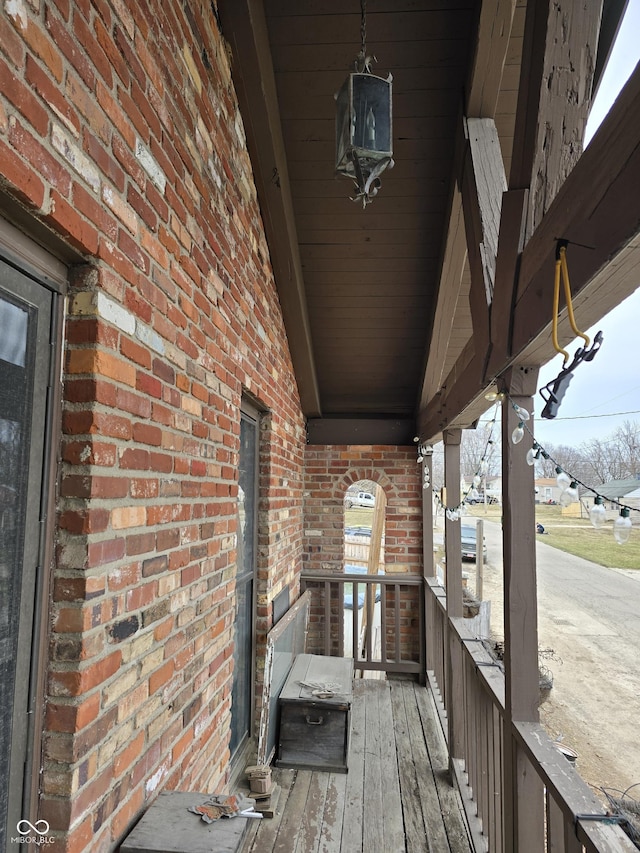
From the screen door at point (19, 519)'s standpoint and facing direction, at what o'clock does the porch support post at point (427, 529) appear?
The porch support post is roughly at 9 o'clock from the screen door.

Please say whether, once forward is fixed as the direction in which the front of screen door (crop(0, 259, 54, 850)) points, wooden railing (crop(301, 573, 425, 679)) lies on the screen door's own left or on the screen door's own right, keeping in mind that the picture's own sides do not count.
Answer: on the screen door's own left

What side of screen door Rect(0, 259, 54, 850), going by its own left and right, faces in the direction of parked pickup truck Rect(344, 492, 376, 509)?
left

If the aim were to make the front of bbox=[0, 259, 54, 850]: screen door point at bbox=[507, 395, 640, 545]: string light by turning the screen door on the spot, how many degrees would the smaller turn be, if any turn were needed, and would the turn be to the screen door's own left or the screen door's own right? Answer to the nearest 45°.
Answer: approximately 45° to the screen door's own left

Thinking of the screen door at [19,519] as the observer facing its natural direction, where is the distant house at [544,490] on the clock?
The distant house is roughly at 10 o'clock from the screen door.

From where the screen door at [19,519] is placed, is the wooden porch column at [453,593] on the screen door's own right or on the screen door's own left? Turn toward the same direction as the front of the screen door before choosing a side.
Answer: on the screen door's own left

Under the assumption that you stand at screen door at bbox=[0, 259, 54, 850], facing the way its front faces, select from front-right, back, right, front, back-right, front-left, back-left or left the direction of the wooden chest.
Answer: left

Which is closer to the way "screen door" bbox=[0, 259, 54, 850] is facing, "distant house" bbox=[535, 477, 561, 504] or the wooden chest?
the distant house
